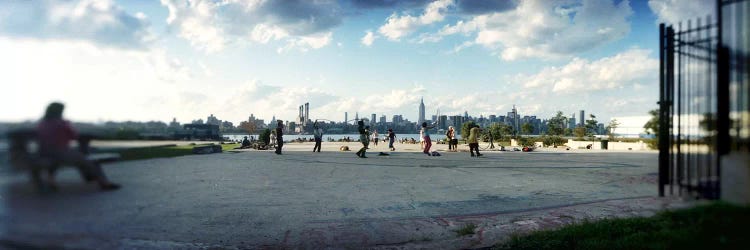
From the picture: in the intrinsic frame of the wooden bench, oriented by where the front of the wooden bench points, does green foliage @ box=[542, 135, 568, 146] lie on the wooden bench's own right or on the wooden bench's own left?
on the wooden bench's own left

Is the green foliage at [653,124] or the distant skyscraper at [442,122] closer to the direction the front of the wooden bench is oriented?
the green foliage

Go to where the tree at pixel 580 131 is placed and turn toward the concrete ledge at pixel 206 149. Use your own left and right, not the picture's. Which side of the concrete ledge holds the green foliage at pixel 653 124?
left

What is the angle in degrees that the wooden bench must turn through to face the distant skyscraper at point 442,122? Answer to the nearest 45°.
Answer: approximately 90° to its left

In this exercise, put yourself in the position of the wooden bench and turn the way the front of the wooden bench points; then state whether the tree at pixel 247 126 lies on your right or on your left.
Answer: on your left

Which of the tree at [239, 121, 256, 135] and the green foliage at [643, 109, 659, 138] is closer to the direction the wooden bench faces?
the green foliage

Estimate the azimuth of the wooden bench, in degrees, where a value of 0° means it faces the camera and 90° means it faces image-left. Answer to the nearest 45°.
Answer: approximately 315°
